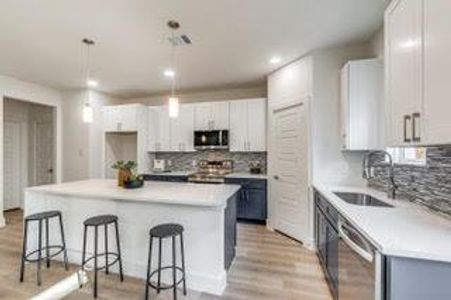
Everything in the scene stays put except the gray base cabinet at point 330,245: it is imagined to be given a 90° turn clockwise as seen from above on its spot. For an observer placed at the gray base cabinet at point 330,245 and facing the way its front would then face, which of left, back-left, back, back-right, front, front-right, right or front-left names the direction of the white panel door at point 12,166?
left

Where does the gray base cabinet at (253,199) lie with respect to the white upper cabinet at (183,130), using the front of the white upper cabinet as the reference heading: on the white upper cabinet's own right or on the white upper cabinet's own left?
on the white upper cabinet's own left

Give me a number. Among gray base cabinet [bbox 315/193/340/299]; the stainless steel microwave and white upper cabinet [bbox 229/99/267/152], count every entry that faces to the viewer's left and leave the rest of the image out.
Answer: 1

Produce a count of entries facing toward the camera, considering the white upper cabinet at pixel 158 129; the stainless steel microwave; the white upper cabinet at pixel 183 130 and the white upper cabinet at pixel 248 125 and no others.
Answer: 4

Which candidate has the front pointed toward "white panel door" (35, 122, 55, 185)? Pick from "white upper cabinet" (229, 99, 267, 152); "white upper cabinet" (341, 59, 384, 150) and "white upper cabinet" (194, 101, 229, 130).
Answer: "white upper cabinet" (341, 59, 384, 150)

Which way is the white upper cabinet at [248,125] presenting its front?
toward the camera

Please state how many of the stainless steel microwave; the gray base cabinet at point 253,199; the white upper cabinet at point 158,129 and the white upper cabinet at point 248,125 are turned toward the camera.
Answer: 4

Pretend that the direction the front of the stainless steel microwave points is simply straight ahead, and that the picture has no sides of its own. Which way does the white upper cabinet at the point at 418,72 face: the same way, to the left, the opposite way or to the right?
to the right

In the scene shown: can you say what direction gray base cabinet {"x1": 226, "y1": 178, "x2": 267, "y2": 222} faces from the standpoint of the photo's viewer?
facing the viewer

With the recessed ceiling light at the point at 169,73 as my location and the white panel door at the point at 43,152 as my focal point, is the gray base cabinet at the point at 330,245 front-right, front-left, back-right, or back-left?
back-left

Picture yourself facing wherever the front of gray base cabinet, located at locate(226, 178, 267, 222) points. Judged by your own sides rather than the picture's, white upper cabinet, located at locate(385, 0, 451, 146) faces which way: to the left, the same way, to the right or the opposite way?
to the right

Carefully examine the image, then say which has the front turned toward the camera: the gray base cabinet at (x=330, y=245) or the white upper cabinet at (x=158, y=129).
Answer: the white upper cabinet

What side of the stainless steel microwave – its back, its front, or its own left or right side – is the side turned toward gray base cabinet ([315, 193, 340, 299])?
front

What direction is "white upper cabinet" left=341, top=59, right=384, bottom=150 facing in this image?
to the viewer's left

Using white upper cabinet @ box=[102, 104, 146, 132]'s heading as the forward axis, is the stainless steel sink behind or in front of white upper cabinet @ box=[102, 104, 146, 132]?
in front

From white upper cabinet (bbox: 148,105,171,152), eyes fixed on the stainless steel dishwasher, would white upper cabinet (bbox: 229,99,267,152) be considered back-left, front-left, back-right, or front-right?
front-left

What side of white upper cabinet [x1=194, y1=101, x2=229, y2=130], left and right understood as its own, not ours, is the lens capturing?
front
